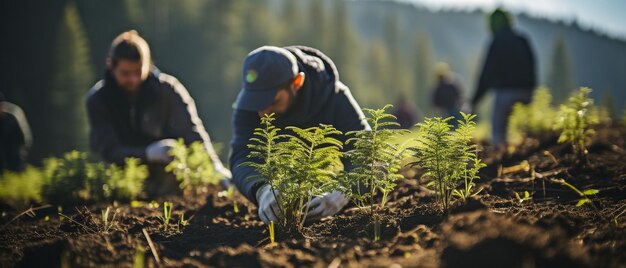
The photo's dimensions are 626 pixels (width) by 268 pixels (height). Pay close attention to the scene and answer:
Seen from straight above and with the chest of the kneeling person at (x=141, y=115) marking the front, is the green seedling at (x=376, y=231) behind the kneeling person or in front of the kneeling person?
in front

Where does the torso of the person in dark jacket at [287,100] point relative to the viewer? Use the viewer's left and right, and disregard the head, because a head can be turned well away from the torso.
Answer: facing the viewer and to the left of the viewer

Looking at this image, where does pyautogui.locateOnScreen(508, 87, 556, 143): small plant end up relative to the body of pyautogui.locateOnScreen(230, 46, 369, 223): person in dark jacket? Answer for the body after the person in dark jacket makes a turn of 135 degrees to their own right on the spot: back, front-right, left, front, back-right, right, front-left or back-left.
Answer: front-right

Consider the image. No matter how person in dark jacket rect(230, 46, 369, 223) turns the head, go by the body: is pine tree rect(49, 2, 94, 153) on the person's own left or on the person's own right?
on the person's own right

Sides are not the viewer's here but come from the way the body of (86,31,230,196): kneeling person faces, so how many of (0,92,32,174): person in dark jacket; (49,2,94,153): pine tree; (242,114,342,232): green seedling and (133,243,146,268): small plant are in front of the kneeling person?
2

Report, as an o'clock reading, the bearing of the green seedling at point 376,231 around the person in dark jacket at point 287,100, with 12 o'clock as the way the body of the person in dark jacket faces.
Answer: The green seedling is roughly at 10 o'clock from the person in dark jacket.

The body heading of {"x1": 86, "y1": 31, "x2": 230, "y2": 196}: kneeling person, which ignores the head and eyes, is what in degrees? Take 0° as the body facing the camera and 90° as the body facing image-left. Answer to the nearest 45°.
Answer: approximately 0°

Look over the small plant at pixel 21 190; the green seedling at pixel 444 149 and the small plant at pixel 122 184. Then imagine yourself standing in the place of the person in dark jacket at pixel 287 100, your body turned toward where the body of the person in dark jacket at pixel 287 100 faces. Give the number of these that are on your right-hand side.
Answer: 2

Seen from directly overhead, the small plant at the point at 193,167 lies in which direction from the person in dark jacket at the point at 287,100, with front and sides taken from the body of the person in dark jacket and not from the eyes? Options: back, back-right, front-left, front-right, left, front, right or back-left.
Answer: right

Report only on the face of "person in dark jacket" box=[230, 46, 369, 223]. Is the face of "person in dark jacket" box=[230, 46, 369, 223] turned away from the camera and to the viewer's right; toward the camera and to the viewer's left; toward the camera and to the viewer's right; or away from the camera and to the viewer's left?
toward the camera and to the viewer's left

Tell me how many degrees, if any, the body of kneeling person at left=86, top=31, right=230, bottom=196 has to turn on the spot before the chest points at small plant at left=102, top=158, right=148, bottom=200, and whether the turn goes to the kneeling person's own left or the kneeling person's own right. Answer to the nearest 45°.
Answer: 0° — they already face it

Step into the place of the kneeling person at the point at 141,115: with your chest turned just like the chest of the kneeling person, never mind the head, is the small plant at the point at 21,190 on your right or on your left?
on your right

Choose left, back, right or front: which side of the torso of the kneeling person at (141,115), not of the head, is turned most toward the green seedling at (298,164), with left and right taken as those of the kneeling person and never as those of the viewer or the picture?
front

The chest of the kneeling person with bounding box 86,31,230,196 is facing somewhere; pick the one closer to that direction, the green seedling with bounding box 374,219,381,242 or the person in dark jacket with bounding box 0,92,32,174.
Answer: the green seedling

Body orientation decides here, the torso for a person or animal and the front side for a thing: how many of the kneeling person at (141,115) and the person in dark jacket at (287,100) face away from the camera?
0
